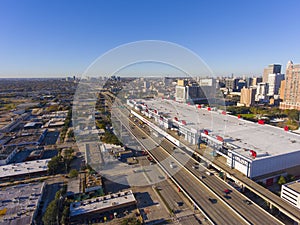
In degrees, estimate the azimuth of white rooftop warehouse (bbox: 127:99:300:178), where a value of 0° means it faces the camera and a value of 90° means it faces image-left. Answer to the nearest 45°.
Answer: approximately 45°

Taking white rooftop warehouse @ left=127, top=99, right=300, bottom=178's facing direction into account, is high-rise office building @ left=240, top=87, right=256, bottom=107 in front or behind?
behind

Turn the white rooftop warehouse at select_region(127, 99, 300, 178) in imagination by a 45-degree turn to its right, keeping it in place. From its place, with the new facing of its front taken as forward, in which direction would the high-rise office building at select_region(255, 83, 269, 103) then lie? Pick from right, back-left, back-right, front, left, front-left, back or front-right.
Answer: right

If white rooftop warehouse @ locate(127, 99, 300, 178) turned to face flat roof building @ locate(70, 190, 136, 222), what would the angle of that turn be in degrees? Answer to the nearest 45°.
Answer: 0° — it already faces it

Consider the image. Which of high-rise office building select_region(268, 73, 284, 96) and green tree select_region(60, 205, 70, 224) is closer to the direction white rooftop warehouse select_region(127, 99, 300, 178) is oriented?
the green tree

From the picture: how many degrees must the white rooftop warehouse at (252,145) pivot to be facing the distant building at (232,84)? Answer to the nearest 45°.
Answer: approximately 135° to its right

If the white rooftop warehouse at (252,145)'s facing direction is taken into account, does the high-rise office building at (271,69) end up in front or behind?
behind
